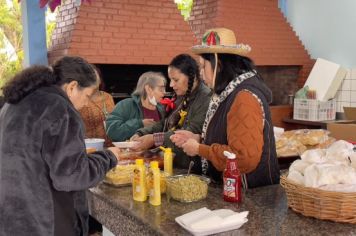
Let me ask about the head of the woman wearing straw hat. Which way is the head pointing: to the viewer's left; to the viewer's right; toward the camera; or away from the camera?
to the viewer's left

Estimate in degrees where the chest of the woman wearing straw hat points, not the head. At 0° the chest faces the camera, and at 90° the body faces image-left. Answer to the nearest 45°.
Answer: approximately 90°

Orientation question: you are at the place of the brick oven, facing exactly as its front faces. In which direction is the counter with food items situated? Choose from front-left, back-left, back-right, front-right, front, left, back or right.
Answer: front

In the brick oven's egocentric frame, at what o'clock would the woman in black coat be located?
The woman in black coat is roughly at 12 o'clock from the brick oven.

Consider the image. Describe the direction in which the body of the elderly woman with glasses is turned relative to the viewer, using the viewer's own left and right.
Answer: facing the viewer and to the right of the viewer

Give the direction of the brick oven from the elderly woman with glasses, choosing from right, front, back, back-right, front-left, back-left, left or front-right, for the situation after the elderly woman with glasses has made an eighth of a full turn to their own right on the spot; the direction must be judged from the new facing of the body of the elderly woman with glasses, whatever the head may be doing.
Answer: back

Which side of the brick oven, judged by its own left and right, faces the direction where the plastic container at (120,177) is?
front

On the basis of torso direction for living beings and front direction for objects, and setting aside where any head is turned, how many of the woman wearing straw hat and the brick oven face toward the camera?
1

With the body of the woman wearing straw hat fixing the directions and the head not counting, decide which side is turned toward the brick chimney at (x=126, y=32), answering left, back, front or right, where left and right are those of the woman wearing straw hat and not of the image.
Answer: right

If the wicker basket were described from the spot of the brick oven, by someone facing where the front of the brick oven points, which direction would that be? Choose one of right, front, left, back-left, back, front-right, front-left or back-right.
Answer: front

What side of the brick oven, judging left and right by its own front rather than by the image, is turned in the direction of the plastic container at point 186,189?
front

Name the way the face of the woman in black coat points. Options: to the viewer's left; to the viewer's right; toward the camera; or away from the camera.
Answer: to the viewer's right

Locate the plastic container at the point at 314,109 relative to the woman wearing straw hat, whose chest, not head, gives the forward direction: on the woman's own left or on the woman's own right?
on the woman's own right
